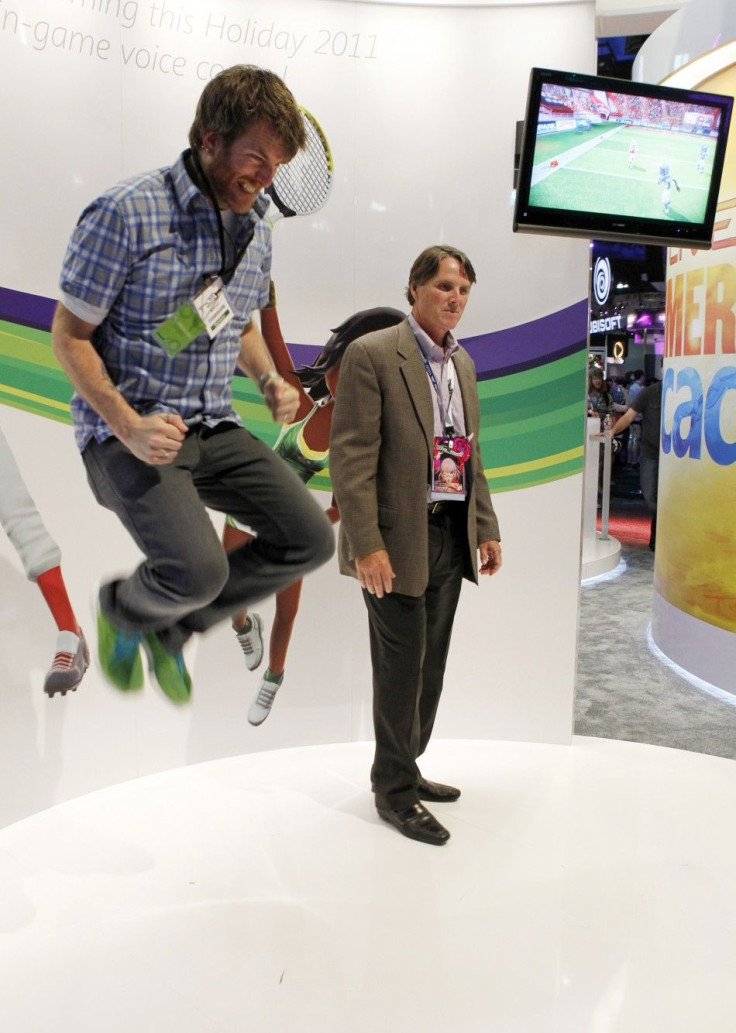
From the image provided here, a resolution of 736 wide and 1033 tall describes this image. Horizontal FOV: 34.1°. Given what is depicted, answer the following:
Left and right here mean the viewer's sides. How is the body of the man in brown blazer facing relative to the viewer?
facing the viewer and to the right of the viewer

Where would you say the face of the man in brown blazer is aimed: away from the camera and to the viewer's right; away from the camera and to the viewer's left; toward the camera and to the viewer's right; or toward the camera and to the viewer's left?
toward the camera and to the viewer's right

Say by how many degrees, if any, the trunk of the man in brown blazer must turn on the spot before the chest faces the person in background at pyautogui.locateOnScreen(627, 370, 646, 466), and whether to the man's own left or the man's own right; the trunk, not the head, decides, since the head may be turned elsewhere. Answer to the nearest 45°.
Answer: approximately 135° to the man's own left

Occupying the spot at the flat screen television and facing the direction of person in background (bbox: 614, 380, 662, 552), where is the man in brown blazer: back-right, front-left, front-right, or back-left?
back-left

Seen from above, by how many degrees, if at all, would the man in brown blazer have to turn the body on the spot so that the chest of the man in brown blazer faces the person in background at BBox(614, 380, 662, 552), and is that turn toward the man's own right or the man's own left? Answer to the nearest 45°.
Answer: approximately 135° to the man's own left
